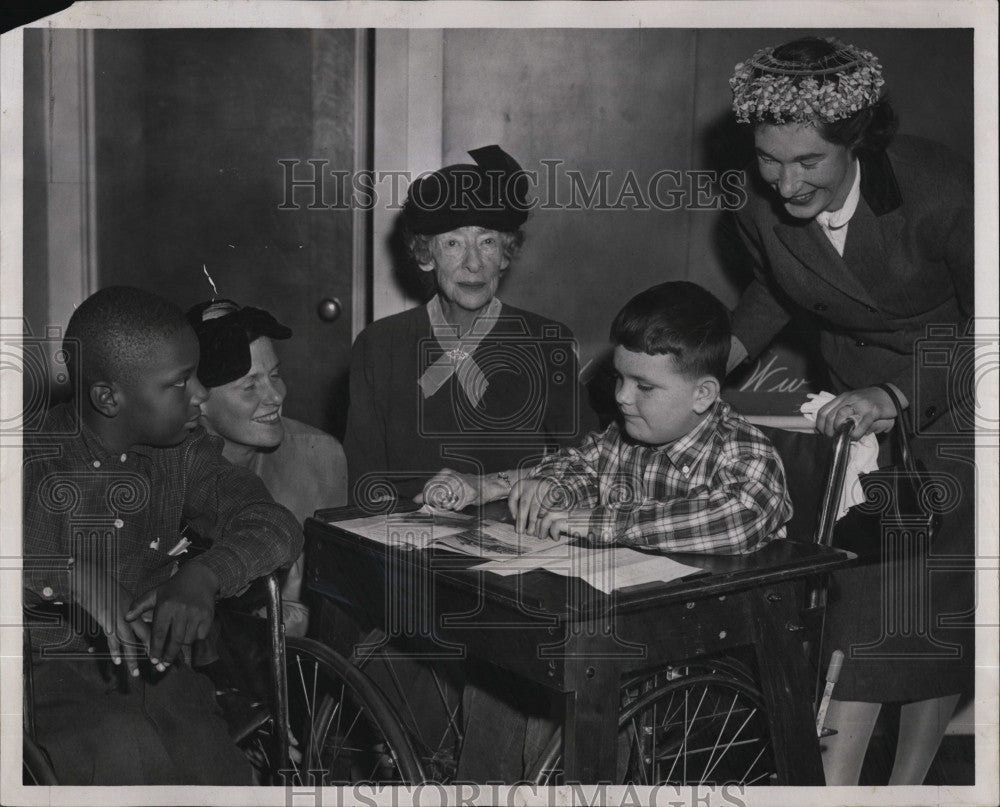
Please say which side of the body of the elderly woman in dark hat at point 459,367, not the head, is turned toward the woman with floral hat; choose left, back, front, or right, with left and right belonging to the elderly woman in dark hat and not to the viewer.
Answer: left

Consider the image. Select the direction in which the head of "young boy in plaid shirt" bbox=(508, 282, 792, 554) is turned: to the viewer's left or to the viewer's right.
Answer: to the viewer's left

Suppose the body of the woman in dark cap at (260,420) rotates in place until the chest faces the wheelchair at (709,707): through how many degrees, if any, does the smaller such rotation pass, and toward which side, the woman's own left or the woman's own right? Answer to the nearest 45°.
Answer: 0° — they already face it

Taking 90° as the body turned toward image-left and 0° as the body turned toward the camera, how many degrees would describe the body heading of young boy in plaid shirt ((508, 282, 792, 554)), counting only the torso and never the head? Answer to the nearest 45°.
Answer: approximately 45°
